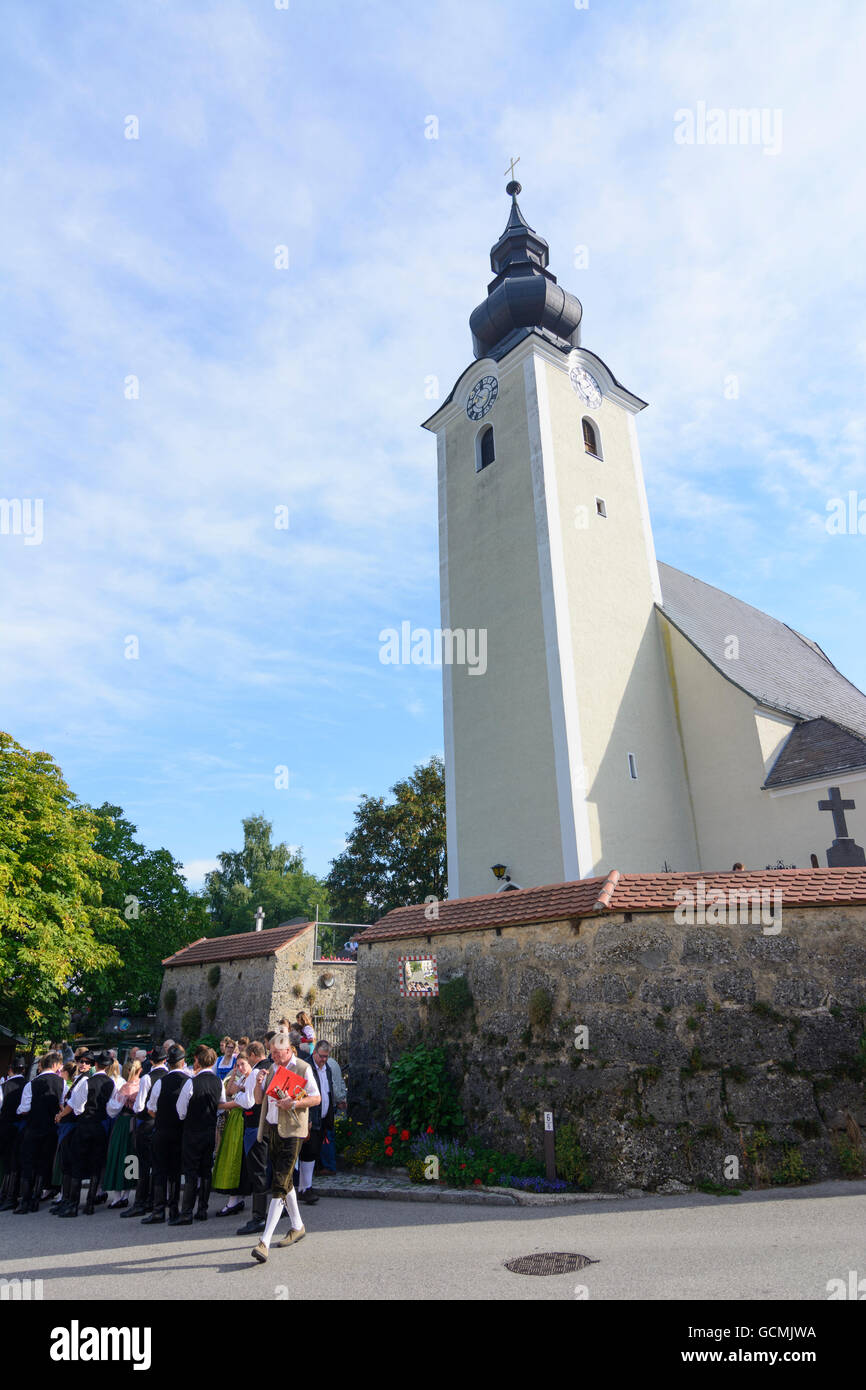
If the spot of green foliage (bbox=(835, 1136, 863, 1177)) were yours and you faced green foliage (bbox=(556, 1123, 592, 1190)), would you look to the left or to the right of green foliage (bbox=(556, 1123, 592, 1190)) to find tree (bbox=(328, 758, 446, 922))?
right

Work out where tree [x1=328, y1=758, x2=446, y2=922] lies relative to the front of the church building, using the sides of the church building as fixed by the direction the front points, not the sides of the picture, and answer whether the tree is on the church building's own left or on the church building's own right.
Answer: on the church building's own right

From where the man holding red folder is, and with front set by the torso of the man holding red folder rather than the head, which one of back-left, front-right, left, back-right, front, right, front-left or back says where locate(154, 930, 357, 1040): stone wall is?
back-right

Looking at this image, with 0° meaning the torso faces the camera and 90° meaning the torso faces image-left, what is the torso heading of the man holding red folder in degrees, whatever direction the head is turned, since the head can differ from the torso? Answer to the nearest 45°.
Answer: approximately 45°

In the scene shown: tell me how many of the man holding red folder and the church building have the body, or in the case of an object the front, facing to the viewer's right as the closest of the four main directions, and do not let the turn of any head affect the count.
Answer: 0

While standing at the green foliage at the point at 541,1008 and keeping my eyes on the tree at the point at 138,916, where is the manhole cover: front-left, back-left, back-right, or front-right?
back-left

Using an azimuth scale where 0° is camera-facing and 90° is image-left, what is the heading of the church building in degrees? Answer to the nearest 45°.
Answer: approximately 45°

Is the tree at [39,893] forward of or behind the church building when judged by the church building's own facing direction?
forward

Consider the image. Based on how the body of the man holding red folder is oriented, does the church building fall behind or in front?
behind

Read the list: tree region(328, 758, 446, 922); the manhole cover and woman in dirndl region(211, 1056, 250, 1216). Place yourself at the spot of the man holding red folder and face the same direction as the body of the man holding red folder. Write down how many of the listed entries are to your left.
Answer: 1

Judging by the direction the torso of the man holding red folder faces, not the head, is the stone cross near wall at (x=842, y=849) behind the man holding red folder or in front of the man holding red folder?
behind
